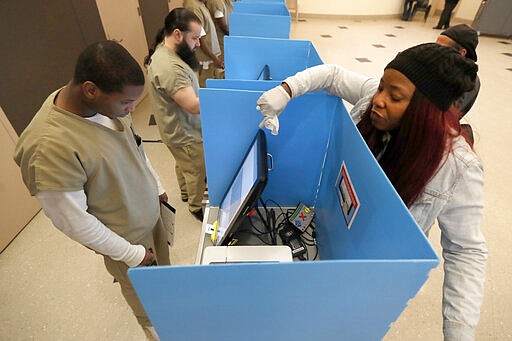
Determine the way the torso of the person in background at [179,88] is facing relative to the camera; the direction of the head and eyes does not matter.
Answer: to the viewer's right

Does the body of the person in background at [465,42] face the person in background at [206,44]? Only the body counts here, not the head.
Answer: yes

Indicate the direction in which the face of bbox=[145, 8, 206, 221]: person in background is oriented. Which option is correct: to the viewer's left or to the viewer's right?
to the viewer's right

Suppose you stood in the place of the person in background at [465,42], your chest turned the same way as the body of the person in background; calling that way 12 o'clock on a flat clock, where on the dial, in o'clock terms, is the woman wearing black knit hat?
The woman wearing black knit hat is roughly at 9 o'clock from the person in background.

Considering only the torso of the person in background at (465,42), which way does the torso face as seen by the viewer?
to the viewer's left

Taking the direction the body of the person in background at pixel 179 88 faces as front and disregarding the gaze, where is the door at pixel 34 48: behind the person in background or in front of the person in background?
behind

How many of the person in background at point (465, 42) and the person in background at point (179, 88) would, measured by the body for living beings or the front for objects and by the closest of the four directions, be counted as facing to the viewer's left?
1

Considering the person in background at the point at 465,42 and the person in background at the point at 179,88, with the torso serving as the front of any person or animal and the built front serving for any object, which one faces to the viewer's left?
the person in background at the point at 465,42
